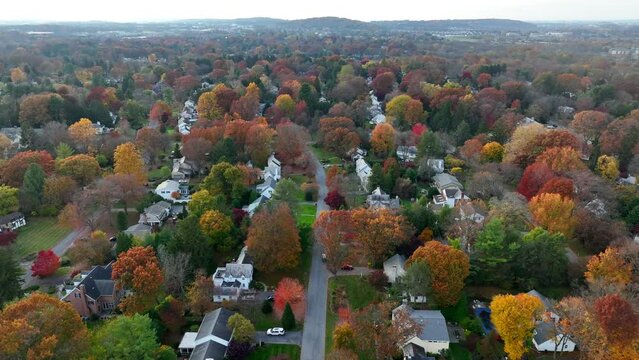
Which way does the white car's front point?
to the viewer's left

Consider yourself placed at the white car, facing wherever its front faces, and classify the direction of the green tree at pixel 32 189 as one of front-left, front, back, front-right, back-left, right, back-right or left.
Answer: front-right

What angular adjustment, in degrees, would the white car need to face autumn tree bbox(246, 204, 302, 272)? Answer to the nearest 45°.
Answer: approximately 90° to its right

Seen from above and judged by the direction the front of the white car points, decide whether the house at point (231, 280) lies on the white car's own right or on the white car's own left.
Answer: on the white car's own right

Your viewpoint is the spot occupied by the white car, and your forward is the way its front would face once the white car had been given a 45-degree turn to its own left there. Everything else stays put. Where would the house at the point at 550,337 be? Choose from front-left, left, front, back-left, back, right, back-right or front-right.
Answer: back-left

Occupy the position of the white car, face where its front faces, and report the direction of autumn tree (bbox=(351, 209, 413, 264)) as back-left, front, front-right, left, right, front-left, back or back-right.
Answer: back-right

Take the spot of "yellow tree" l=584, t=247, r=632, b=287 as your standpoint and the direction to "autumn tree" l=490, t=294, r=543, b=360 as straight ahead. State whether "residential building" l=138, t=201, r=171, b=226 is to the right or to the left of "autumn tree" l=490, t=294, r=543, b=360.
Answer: right

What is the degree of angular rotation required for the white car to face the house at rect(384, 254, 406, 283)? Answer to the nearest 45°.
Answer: approximately 135° to its right
